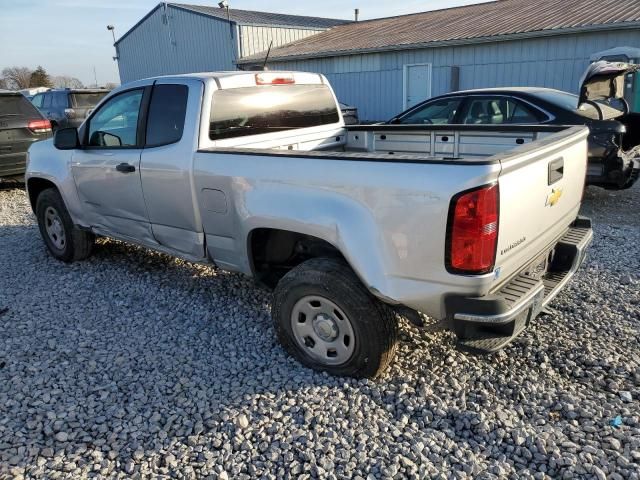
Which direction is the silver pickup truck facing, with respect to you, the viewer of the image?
facing away from the viewer and to the left of the viewer

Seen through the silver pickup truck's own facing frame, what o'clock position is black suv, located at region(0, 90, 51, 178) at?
The black suv is roughly at 12 o'clock from the silver pickup truck.
